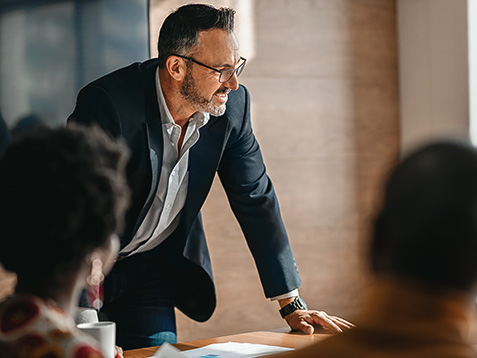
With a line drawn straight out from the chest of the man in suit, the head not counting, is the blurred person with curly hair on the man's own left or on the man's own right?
on the man's own right

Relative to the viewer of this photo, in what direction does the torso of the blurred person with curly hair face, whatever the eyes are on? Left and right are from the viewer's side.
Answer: facing away from the viewer and to the right of the viewer

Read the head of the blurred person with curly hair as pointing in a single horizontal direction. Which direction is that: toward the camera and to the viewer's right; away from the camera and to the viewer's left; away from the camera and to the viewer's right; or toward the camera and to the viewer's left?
away from the camera and to the viewer's right

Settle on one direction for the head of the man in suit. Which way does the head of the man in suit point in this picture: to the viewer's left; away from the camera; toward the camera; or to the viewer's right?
to the viewer's right

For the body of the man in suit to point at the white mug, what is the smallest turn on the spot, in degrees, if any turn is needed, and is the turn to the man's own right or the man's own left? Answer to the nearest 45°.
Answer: approximately 45° to the man's own right
